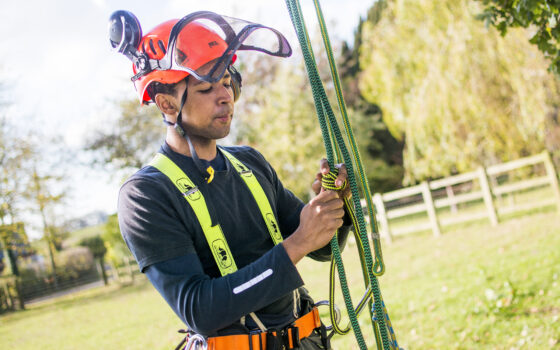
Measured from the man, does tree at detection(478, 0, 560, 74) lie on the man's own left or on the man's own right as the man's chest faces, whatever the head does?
on the man's own left

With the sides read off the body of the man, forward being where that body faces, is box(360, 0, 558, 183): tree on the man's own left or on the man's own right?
on the man's own left

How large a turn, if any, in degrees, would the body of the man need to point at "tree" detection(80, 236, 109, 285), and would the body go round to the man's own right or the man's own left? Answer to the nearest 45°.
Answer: approximately 135° to the man's own left

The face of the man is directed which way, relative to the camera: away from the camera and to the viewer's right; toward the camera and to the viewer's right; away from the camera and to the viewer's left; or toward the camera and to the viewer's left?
toward the camera and to the viewer's right

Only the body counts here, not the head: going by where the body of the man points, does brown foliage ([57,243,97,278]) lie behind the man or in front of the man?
behind

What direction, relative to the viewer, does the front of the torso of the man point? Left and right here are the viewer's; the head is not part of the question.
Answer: facing the viewer and to the right of the viewer

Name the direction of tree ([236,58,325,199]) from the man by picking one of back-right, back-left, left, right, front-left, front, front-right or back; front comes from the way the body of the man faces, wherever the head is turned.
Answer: back-left

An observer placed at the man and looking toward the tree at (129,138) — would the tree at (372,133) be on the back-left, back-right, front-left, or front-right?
front-right
